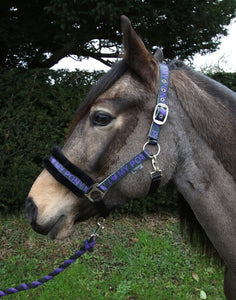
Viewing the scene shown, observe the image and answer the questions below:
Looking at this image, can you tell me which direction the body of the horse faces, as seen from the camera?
to the viewer's left

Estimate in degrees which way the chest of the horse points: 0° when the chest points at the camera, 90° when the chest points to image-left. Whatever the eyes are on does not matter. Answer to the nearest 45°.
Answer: approximately 90°
